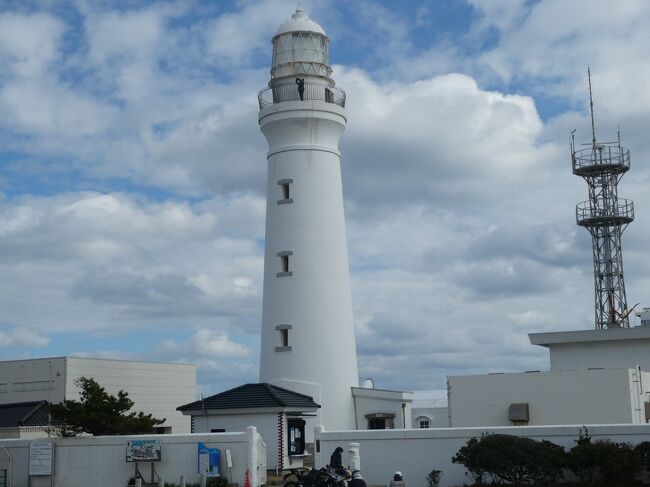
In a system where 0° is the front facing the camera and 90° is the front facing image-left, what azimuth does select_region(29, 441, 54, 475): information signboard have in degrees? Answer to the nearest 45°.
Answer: approximately 0°

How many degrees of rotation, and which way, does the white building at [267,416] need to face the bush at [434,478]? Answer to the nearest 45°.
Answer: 0° — it already faces it

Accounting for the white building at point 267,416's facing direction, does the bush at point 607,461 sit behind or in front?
in front

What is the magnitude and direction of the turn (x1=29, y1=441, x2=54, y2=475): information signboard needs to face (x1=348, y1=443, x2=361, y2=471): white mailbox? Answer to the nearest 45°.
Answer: approximately 45° to its left

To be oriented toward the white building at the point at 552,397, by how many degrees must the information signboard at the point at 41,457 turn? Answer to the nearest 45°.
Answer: approximately 90° to its left

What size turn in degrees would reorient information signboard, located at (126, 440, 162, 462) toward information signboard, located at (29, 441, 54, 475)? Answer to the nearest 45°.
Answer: approximately 135° to its right

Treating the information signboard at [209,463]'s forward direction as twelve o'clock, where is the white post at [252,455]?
The white post is roughly at 9 o'clock from the information signboard.

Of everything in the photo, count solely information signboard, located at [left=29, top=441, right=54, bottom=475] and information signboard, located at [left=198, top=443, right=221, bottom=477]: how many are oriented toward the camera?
2

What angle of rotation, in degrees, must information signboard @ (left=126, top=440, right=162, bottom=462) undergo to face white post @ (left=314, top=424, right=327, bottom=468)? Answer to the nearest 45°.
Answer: approximately 90° to its left

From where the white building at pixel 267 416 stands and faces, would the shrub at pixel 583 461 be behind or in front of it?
in front

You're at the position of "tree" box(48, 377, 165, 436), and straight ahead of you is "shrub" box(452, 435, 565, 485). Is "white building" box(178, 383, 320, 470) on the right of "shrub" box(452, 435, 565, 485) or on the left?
left
